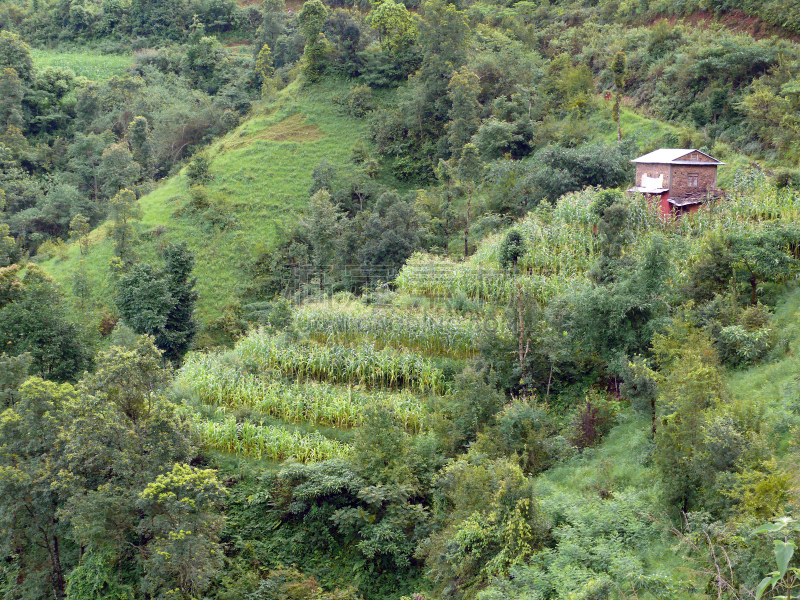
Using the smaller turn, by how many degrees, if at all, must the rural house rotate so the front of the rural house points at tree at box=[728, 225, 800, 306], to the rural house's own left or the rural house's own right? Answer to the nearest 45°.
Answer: approximately 45° to the rural house's own left

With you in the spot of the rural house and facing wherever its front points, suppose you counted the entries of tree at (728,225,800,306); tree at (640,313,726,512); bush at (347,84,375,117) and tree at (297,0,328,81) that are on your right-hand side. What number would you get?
2

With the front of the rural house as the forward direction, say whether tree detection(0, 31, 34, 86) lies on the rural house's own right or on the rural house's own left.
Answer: on the rural house's own right

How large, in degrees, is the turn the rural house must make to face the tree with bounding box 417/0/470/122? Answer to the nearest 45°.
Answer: approximately 90° to its right

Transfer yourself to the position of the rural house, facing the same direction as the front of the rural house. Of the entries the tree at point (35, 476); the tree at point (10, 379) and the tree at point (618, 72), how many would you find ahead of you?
2

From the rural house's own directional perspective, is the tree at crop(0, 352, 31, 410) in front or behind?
in front

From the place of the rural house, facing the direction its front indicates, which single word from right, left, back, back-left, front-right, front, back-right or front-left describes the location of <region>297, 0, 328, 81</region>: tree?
right

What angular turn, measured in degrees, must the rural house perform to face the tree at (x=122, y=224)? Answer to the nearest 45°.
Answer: approximately 45° to its right

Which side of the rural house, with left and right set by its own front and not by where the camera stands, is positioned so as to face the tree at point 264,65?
right
